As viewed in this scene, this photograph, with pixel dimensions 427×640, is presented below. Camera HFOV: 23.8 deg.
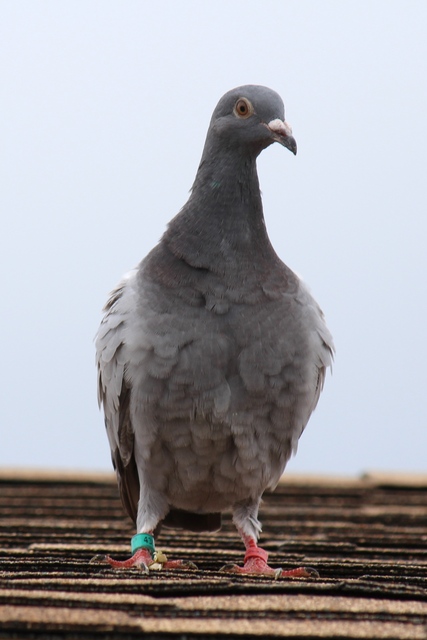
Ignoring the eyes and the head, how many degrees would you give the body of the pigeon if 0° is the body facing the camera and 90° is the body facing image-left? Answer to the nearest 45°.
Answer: approximately 0°
